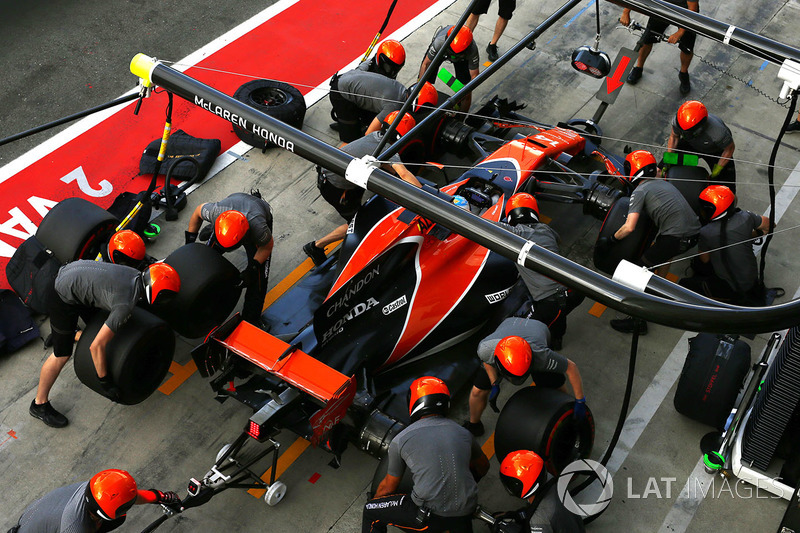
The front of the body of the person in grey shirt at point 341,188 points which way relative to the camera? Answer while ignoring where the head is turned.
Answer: to the viewer's right

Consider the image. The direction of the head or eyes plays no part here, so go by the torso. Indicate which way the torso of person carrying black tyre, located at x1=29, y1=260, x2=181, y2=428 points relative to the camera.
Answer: to the viewer's right

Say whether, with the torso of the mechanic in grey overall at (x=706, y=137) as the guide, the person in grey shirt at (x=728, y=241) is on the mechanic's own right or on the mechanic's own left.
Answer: on the mechanic's own left

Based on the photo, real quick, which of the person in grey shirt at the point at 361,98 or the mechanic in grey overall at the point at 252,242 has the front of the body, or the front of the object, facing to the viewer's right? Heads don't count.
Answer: the person in grey shirt at the point at 361,98

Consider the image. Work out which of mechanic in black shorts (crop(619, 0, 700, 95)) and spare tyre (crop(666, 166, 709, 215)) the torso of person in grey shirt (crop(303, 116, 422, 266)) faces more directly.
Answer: the spare tyre

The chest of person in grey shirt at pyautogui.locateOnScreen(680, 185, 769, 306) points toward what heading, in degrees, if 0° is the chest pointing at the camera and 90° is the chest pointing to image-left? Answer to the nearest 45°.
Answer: approximately 135°

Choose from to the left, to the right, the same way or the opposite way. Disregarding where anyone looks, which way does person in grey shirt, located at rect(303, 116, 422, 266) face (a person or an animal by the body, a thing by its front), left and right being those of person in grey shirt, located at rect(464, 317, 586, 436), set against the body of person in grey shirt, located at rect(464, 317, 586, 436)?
to the left

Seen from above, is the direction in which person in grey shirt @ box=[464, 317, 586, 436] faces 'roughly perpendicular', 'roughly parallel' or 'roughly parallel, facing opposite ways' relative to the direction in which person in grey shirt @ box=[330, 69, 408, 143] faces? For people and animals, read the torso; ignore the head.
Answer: roughly perpendicular

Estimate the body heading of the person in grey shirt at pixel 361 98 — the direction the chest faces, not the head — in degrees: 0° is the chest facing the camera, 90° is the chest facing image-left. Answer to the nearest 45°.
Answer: approximately 270°
